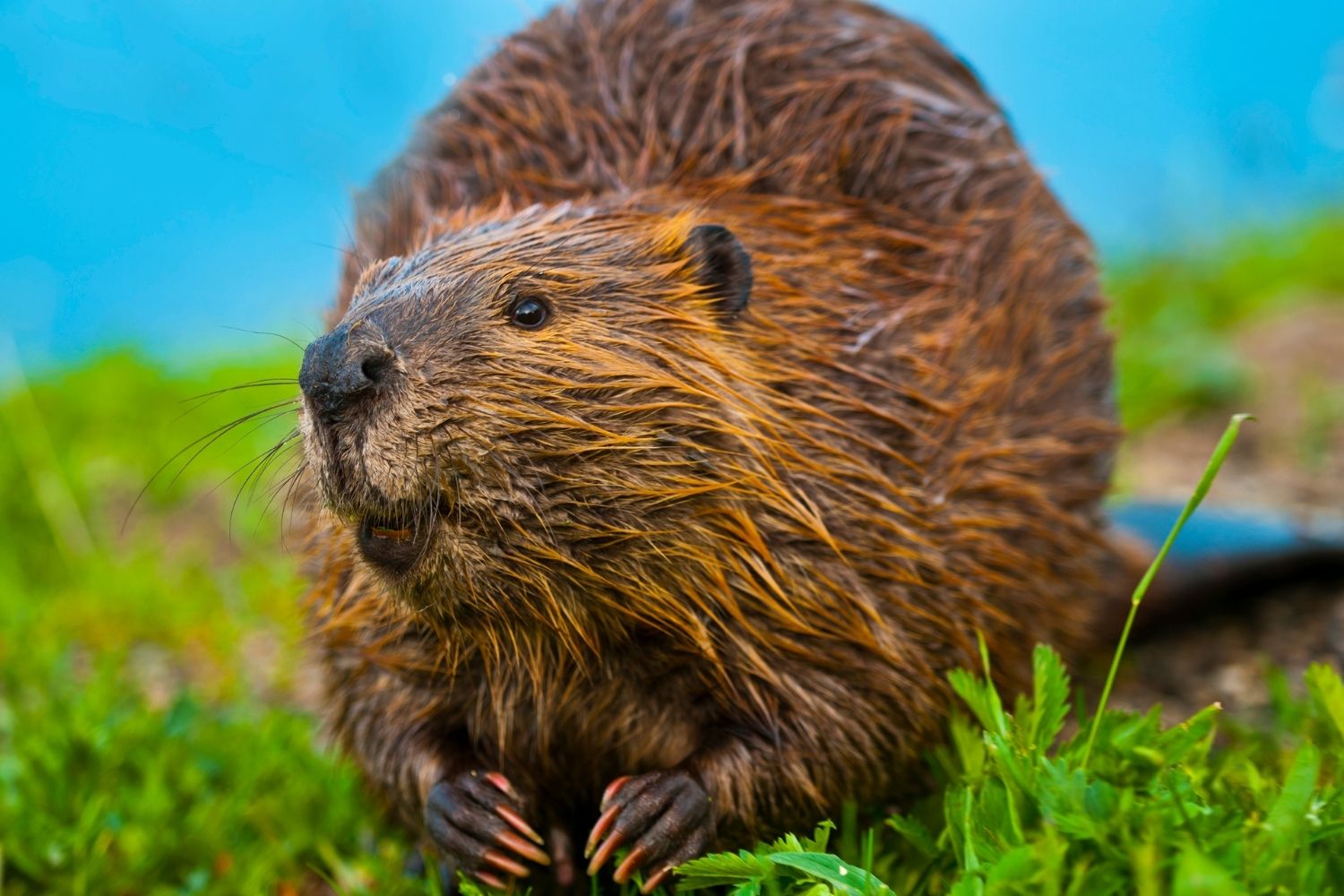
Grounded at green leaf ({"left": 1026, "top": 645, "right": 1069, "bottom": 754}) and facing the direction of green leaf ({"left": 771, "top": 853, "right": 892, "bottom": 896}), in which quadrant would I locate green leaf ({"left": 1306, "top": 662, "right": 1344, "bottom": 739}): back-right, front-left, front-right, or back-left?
back-left

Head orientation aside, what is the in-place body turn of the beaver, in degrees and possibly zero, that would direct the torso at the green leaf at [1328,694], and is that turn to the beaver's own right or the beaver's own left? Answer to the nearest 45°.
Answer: approximately 90° to the beaver's own left

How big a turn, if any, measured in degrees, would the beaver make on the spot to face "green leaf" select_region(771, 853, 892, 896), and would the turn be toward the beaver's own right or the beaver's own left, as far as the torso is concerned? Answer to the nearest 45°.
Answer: approximately 45° to the beaver's own left

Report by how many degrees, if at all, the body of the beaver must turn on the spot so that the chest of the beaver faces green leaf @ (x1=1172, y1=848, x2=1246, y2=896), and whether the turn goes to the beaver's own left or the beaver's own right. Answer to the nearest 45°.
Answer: approximately 45° to the beaver's own left

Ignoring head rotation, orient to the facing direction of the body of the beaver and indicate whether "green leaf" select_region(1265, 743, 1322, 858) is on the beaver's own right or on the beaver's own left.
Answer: on the beaver's own left

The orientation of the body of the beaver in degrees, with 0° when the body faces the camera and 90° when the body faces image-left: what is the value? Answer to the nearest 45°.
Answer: approximately 45°
